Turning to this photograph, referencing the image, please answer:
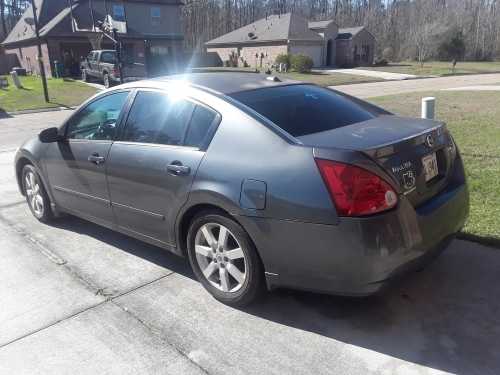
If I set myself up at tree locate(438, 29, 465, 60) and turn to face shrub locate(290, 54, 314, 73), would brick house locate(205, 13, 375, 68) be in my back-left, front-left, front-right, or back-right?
front-right

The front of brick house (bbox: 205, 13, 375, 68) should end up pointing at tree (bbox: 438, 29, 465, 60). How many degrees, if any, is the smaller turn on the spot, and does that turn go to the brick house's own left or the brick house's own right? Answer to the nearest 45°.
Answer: approximately 45° to the brick house's own left

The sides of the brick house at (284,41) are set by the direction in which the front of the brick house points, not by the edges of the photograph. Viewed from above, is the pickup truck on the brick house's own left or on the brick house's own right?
on the brick house's own right

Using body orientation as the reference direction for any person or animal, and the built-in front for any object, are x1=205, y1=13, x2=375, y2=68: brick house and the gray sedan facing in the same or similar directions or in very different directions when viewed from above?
very different directions

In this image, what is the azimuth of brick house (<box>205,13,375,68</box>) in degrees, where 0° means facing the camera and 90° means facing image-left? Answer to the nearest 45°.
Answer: approximately 315°

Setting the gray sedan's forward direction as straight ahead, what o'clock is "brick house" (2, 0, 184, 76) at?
The brick house is roughly at 1 o'clock from the gray sedan.

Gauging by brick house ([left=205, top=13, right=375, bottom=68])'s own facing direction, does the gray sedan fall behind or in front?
in front

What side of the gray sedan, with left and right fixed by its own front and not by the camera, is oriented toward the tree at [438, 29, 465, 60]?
right

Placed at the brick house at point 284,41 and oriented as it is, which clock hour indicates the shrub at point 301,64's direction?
The shrub is roughly at 1 o'clock from the brick house.

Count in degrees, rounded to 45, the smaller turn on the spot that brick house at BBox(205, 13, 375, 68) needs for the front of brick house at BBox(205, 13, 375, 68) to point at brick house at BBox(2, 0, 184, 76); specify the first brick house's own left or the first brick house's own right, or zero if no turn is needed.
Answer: approximately 90° to the first brick house's own right

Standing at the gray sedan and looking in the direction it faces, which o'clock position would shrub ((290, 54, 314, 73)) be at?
The shrub is roughly at 2 o'clock from the gray sedan.

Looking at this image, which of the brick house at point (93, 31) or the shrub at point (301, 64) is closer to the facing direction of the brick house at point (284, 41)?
the shrub

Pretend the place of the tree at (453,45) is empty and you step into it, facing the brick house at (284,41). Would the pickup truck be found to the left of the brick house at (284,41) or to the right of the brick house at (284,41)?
left

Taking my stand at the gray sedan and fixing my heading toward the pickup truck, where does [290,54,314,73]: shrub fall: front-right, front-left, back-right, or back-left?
front-right

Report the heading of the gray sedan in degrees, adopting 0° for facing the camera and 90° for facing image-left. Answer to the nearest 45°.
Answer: approximately 135°
